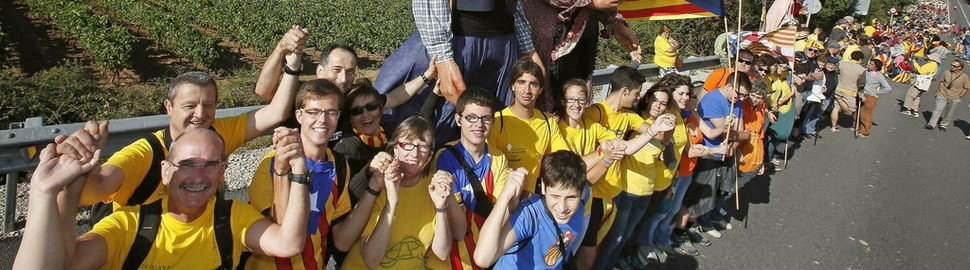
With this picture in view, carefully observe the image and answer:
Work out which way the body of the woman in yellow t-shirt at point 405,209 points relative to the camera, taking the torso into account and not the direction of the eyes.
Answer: toward the camera

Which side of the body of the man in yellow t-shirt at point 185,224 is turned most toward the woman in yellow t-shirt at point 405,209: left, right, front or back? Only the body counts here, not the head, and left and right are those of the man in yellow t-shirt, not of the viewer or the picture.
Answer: left

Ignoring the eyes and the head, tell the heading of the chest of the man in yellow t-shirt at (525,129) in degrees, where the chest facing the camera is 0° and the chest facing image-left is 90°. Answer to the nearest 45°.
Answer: approximately 0°

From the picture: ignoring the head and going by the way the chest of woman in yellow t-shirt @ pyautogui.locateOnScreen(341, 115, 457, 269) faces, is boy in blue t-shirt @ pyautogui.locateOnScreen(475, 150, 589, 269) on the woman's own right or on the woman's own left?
on the woman's own left

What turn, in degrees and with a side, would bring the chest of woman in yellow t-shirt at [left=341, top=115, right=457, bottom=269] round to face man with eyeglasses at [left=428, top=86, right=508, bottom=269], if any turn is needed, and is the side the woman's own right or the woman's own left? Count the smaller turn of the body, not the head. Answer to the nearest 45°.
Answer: approximately 135° to the woman's own left

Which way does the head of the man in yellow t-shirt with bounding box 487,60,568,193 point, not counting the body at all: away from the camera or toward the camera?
toward the camera

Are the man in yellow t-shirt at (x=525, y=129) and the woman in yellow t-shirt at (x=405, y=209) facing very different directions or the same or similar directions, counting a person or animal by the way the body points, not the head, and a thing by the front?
same or similar directions

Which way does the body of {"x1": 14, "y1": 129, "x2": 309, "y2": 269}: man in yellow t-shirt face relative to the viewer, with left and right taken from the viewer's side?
facing the viewer

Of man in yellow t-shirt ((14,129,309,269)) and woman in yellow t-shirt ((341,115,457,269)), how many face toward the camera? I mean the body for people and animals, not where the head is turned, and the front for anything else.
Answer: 2

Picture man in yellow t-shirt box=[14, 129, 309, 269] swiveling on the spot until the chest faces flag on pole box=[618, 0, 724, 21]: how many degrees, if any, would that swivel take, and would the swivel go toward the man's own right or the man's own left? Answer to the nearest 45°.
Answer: approximately 90° to the man's own left

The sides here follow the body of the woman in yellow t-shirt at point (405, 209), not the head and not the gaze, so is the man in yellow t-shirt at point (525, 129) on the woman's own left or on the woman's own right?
on the woman's own left

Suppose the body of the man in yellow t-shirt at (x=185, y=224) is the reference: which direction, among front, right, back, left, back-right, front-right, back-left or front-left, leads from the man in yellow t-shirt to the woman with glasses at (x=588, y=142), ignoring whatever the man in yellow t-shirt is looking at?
left

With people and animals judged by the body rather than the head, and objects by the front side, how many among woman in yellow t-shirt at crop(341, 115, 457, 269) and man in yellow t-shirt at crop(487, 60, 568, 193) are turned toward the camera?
2

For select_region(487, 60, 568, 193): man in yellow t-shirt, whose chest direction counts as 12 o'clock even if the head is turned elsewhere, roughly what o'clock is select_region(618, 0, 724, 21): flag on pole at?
The flag on pole is roughly at 7 o'clock from the man in yellow t-shirt.

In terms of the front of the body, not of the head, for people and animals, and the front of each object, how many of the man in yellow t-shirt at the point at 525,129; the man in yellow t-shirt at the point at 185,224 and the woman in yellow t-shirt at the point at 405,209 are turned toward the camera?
3

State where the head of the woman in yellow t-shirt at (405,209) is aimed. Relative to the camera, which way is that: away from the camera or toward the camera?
toward the camera
